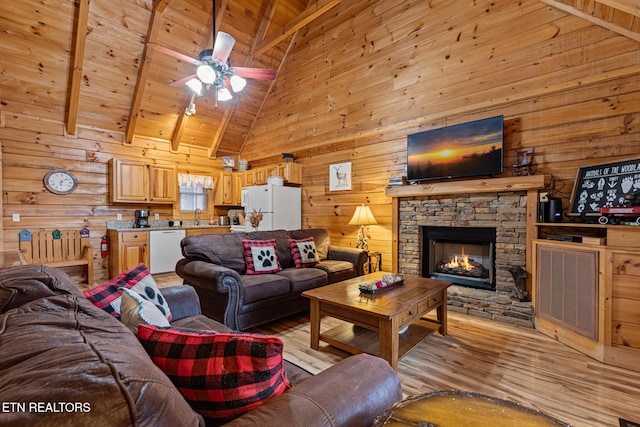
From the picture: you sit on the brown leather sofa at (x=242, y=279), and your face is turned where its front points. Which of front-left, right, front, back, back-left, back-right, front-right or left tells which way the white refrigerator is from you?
back-left

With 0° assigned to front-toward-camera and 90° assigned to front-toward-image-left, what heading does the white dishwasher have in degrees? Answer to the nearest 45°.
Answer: approximately 0°

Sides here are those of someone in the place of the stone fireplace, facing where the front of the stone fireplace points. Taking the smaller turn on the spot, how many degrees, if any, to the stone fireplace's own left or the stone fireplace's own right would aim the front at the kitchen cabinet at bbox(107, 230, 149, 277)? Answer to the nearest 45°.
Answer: approximately 45° to the stone fireplace's own right

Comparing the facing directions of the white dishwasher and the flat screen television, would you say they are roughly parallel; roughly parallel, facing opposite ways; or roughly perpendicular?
roughly perpendicular

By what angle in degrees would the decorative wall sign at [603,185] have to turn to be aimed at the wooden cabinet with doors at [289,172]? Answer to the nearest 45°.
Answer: approximately 45° to its right

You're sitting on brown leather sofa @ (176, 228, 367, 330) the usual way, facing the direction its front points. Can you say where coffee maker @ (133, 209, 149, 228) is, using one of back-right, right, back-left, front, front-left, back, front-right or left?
back
